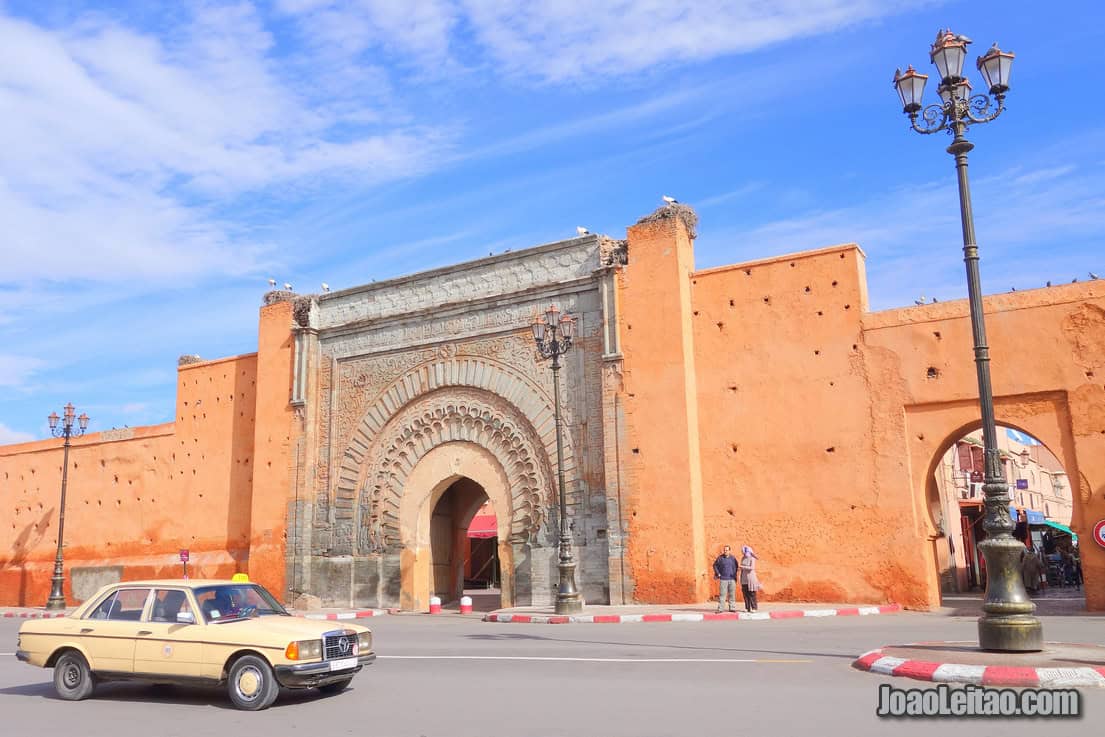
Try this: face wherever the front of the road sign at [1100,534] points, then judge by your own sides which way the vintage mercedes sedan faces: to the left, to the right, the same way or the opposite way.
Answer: to the left

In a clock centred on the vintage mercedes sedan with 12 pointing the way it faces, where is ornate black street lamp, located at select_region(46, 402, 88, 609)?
The ornate black street lamp is roughly at 7 o'clock from the vintage mercedes sedan.

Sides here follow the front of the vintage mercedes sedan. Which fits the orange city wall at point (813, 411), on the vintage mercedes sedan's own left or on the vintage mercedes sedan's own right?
on the vintage mercedes sedan's own left

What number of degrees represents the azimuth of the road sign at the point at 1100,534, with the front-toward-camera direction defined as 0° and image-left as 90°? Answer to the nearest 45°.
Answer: approximately 0°

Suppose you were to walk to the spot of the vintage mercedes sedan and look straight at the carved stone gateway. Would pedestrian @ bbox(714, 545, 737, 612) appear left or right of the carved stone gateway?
right

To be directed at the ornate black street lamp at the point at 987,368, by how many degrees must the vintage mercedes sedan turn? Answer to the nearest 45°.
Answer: approximately 45° to its left

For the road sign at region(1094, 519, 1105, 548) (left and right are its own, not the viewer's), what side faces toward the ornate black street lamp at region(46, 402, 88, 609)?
right

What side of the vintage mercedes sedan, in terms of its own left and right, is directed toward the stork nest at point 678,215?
left

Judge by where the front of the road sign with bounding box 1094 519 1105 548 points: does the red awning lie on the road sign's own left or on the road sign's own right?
on the road sign's own right

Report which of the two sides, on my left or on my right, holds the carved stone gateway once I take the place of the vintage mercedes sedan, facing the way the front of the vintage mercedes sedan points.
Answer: on my left

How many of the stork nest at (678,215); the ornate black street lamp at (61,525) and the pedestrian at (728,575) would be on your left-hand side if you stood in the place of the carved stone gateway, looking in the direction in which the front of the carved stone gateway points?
2
